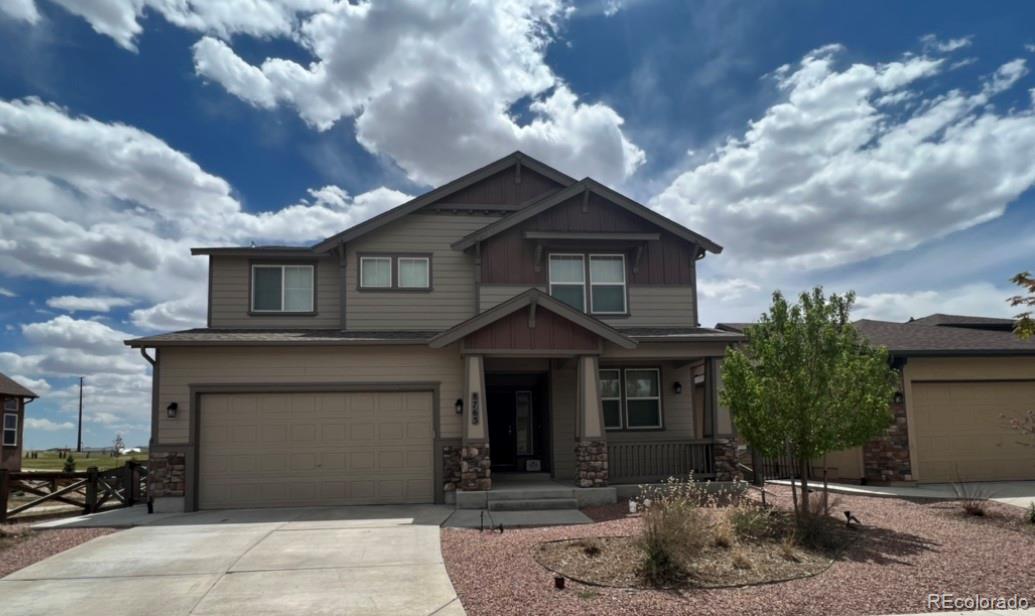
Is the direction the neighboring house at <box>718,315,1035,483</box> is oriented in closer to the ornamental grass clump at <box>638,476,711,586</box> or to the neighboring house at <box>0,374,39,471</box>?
the ornamental grass clump

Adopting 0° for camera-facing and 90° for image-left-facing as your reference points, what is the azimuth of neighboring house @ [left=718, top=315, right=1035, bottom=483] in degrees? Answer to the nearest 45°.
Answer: approximately 0°

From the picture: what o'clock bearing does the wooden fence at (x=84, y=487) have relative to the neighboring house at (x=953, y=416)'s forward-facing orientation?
The wooden fence is roughly at 2 o'clock from the neighboring house.

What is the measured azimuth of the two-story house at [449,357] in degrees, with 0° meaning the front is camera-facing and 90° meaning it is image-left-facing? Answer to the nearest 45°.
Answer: approximately 0°

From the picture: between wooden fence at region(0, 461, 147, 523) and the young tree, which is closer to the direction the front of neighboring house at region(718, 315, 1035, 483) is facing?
the young tree

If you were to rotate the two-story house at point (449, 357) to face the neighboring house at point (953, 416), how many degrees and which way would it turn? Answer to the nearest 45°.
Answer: approximately 90° to its left

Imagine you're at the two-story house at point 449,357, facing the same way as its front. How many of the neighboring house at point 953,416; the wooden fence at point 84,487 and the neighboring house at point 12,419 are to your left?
1

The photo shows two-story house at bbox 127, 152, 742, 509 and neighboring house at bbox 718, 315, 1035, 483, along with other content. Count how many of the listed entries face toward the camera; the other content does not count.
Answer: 2

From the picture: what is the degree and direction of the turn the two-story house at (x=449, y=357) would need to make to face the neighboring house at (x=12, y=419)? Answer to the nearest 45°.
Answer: approximately 135° to its right

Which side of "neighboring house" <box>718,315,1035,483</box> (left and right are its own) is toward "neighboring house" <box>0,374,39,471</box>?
right

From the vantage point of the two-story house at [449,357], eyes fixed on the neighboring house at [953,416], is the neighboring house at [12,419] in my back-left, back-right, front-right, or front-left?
back-left

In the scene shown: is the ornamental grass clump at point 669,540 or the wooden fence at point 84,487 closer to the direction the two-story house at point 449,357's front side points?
the ornamental grass clump
